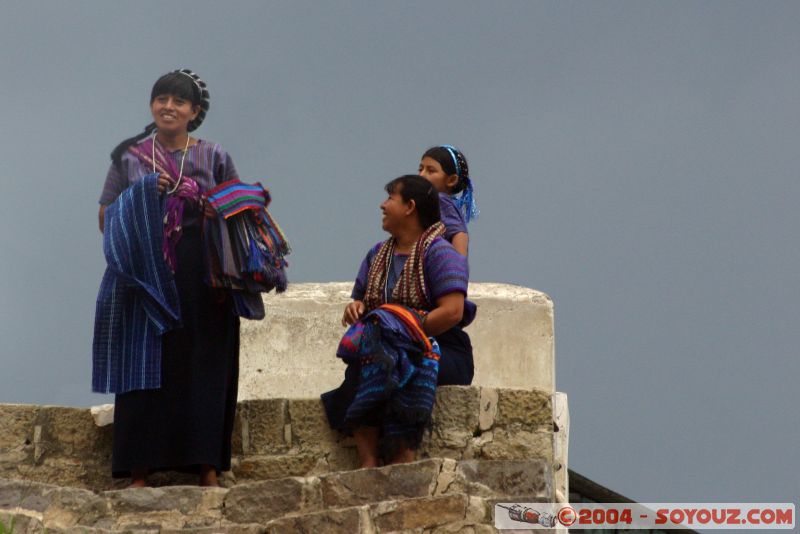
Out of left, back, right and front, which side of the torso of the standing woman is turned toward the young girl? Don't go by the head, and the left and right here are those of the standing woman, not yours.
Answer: left

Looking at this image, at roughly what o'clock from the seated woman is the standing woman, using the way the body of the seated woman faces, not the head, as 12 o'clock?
The standing woman is roughly at 2 o'clock from the seated woman.

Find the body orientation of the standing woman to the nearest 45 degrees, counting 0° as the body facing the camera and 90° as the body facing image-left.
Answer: approximately 0°

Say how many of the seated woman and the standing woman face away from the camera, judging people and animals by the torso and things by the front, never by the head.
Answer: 0
